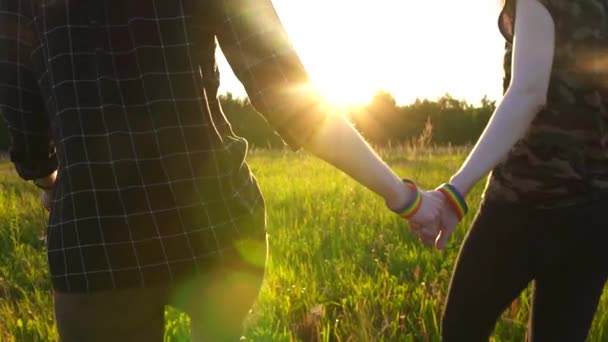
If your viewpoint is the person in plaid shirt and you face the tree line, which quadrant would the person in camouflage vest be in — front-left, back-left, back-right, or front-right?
front-right

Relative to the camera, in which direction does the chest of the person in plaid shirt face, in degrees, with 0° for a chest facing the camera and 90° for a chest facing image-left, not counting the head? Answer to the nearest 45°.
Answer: approximately 180°

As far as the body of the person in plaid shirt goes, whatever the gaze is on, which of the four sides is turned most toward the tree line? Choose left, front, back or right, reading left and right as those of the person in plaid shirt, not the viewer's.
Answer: front

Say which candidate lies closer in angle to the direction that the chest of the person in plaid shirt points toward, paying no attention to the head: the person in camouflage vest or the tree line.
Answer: the tree line

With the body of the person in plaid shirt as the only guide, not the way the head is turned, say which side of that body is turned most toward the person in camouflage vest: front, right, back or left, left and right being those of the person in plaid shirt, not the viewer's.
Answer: right
